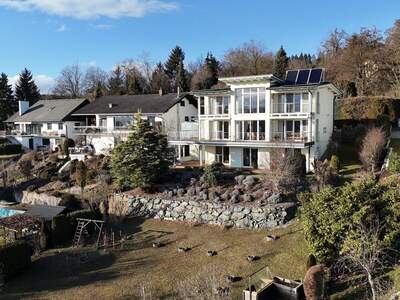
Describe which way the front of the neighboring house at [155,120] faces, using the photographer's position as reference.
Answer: facing the viewer and to the left of the viewer

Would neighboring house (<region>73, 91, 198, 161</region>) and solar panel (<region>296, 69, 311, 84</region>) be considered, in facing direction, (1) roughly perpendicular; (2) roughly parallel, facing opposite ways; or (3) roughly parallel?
roughly parallel

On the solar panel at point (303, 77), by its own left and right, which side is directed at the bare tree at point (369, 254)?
front

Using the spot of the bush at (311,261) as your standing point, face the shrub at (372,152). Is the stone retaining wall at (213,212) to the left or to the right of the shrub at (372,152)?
left

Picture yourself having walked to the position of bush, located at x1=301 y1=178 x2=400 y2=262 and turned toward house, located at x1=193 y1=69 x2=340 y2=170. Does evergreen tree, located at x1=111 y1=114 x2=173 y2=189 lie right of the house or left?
left

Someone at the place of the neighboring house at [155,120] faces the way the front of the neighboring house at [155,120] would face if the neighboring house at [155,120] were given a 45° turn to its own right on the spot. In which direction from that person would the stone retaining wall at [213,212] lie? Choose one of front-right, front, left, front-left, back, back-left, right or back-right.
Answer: left

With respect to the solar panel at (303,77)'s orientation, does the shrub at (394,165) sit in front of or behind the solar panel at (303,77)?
in front

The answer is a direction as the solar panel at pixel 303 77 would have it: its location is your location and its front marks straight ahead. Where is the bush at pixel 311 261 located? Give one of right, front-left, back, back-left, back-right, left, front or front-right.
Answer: front

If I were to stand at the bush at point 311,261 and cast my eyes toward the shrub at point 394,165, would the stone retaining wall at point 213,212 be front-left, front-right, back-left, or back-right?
front-left

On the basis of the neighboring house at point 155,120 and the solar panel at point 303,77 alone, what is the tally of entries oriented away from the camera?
0

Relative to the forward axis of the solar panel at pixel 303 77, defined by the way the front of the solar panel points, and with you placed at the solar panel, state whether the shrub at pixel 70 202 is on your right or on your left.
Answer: on your right

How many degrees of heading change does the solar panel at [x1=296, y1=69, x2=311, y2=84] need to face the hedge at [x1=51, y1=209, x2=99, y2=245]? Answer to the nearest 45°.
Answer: approximately 45° to its right

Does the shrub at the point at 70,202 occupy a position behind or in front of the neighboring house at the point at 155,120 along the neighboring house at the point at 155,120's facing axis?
in front

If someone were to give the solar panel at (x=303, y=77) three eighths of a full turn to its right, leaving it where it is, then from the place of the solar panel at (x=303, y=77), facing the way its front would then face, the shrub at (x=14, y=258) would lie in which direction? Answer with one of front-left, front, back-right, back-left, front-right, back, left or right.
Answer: left

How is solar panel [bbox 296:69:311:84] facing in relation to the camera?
toward the camera

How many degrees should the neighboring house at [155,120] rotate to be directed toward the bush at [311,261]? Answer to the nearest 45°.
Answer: approximately 45° to its left

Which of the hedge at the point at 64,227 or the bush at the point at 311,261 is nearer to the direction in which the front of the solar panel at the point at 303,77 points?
the bush
